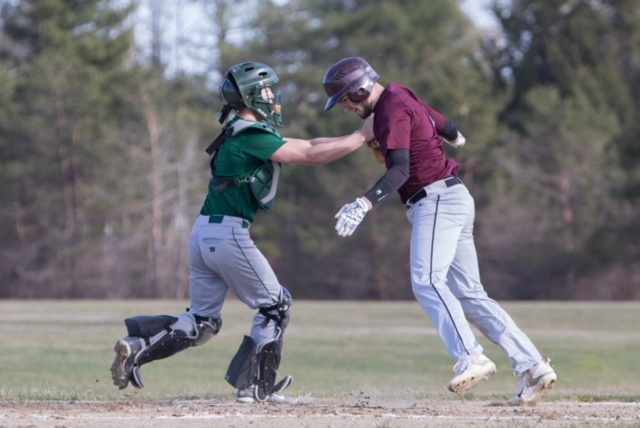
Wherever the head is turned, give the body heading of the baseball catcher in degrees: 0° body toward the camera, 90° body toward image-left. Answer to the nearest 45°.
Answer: approximately 270°

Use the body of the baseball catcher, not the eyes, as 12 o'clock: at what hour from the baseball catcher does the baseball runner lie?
The baseball runner is roughly at 12 o'clock from the baseball catcher.

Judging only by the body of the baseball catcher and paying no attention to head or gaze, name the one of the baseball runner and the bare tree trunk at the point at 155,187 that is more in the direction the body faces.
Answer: the baseball runner
